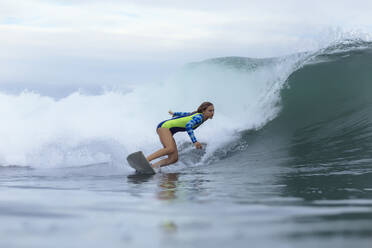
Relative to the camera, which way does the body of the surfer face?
to the viewer's right

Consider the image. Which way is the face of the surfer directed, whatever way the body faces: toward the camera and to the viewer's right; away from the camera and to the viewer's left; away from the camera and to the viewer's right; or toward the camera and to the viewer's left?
toward the camera and to the viewer's right
